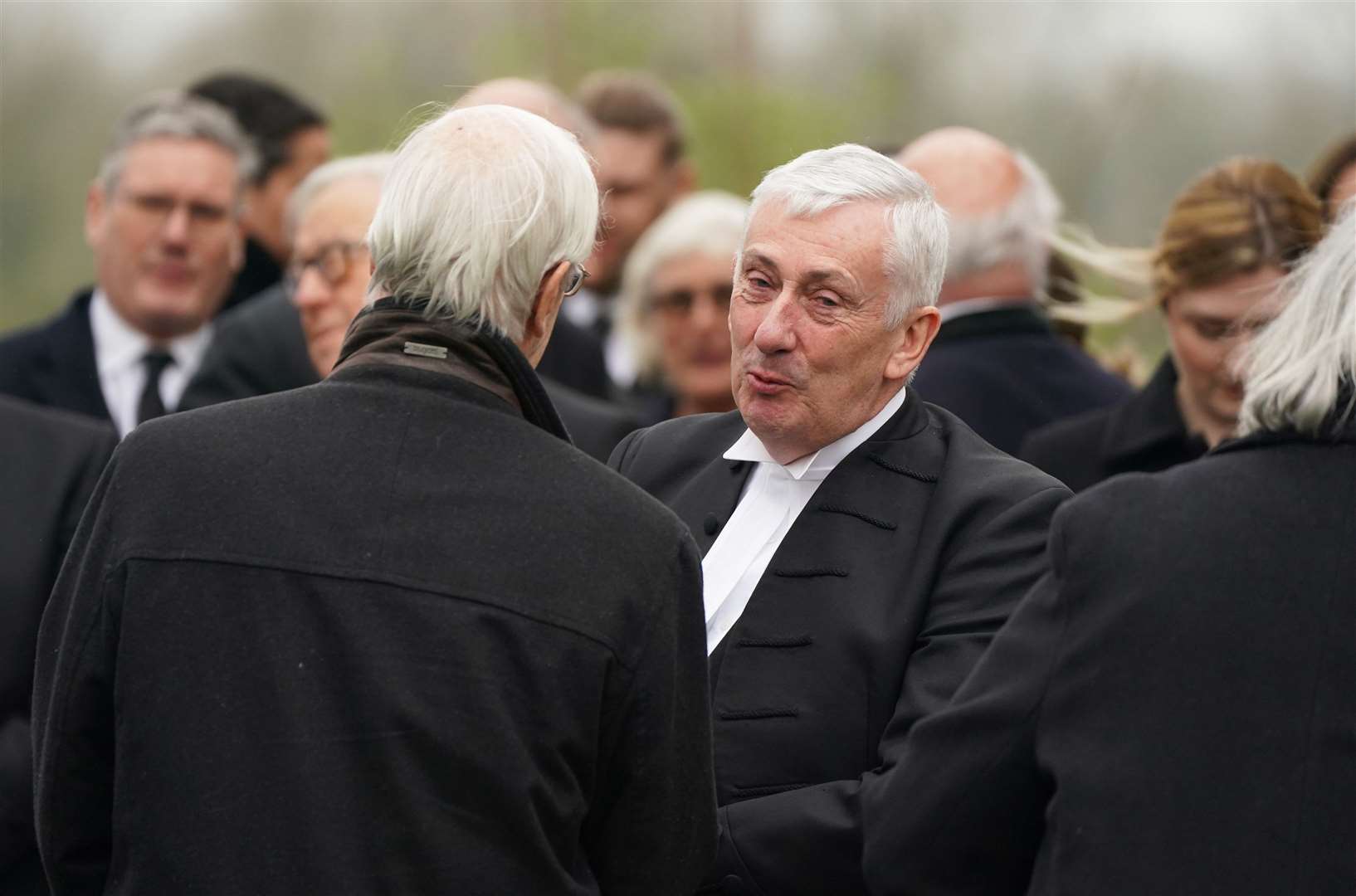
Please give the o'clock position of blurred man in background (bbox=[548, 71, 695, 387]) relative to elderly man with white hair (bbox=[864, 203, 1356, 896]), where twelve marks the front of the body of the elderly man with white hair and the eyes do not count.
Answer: The blurred man in background is roughly at 11 o'clock from the elderly man with white hair.

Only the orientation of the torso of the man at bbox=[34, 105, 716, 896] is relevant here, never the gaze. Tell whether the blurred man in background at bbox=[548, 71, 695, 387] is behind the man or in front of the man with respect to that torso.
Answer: in front

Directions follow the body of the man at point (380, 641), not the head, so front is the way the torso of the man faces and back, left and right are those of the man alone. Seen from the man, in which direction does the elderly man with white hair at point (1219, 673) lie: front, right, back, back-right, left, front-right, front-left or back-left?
right

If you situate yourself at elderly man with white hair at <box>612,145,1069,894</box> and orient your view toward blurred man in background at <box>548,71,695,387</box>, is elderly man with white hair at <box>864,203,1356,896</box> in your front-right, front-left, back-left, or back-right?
back-right

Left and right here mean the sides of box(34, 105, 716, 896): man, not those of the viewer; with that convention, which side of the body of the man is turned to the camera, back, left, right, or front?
back

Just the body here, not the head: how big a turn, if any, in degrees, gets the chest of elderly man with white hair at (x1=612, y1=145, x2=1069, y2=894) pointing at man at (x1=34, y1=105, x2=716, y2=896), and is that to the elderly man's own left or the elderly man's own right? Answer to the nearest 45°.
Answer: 0° — they already face them

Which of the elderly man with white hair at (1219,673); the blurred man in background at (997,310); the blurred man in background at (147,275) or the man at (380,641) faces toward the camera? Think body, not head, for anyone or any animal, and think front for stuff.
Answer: the blurred man in background at (147,275)

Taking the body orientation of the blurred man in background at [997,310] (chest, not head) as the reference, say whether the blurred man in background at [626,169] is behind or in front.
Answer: in front

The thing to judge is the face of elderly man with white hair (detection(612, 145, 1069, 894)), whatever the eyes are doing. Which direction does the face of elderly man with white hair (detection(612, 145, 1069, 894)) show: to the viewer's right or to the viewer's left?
to the viewer's left
